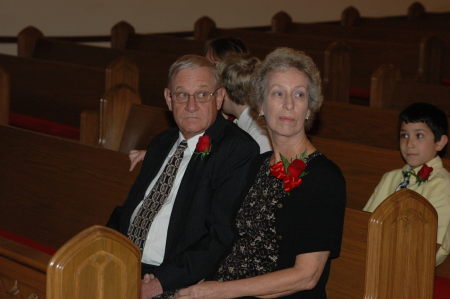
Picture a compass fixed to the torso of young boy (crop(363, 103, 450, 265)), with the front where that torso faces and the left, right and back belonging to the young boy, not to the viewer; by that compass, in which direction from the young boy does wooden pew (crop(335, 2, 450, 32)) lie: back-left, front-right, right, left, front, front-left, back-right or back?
back-right

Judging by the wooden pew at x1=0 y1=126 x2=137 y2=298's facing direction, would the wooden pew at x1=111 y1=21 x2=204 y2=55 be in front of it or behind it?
behind

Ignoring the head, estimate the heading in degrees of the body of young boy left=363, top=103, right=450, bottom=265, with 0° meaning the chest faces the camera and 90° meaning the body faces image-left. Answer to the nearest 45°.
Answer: approximately 45°

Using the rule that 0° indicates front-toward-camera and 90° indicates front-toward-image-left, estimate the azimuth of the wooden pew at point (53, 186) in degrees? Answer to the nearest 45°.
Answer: approximately 45°

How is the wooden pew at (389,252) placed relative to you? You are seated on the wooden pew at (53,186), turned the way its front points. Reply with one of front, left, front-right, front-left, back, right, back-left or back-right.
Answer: left

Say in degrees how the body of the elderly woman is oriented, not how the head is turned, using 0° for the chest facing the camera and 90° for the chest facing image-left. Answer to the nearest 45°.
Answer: approximately 45°

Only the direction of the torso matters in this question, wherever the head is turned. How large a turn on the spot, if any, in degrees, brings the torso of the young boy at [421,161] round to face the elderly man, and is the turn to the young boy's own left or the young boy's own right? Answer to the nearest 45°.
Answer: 0° — they already face them

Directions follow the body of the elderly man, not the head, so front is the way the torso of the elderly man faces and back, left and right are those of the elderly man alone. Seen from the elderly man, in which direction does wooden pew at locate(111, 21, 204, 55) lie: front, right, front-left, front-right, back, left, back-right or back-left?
back-right
